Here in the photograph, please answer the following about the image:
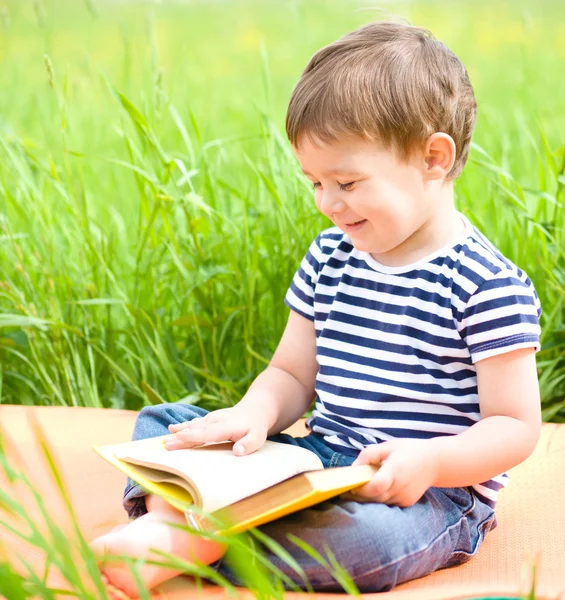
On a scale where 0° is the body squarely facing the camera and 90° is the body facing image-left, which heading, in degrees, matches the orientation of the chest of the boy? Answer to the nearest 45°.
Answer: approximately 45°

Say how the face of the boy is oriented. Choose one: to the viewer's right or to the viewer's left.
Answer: to the viewer's left
